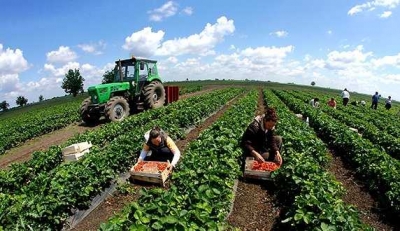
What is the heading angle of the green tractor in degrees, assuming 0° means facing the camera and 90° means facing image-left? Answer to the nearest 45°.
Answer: approximately 45°

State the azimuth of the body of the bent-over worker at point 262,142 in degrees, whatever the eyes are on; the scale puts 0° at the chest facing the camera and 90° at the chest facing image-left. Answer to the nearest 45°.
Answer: approximately 315°

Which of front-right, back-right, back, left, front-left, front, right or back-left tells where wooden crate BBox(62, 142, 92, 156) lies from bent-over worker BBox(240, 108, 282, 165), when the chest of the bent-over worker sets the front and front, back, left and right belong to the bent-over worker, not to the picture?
back-right

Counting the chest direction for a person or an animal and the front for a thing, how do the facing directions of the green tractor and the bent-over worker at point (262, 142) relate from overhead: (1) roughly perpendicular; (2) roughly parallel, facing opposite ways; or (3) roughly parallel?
roughly perpendicular

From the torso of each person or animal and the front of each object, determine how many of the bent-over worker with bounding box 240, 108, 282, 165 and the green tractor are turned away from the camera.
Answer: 0

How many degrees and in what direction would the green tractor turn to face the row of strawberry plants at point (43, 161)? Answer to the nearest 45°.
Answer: approximately 45° to its left

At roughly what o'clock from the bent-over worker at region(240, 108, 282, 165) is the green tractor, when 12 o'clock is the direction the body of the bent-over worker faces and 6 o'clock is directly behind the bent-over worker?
The green tractor is roughly at 6 o'clock from the bent-over worker.

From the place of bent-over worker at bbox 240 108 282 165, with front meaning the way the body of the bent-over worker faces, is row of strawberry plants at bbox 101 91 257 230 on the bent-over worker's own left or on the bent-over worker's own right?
on the bent-over worker's own right

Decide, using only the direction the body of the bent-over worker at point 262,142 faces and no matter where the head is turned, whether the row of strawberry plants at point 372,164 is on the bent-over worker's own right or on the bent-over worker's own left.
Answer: on the bent-over worker's own left
